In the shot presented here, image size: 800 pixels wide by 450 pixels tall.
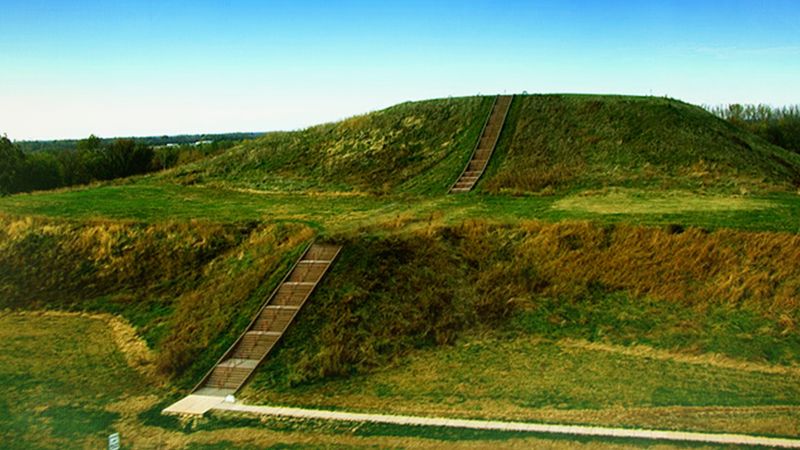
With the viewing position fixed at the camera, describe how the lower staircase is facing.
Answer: facing the viewer and to the left of the viewer

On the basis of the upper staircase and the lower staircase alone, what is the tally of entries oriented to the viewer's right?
0

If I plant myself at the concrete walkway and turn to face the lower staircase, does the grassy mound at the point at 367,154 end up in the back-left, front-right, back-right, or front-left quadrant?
front-right

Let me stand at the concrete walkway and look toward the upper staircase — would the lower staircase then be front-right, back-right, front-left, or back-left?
front-left

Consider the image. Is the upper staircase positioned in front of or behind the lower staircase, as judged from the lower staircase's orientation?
behind

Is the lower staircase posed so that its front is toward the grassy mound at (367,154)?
no

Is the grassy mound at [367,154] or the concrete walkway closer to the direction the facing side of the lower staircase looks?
the concrete walkway

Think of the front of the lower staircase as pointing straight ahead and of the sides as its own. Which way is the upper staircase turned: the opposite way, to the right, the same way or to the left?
the same way

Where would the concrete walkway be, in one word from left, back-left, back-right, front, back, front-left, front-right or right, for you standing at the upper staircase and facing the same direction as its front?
front-left

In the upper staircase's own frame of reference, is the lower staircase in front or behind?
in front
